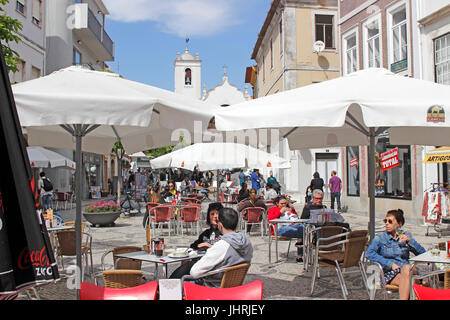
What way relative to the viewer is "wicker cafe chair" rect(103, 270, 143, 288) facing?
away from the camera

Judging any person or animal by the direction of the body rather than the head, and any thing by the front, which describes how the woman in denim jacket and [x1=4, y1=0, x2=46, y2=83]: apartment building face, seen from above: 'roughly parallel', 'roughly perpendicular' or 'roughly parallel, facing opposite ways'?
roughly perpendicular

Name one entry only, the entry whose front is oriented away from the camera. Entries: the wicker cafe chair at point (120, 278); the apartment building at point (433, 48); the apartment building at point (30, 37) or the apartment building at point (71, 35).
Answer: the wicker cafe chair

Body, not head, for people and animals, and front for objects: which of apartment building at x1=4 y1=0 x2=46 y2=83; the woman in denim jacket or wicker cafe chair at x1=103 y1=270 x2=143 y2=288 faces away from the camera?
the wicker cafe chair

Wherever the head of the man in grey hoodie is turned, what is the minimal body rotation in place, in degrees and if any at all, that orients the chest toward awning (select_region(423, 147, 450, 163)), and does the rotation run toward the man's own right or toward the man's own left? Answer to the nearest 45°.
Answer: approximately 90° to the man's own right

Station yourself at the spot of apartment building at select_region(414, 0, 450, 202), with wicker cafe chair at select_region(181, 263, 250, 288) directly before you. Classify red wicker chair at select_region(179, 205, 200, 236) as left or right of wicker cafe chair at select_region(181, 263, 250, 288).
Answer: right

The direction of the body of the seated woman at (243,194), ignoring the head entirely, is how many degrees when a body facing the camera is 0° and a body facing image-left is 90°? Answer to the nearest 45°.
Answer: approximately 45°

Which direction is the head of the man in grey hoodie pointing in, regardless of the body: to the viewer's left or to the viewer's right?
to the viewer's left

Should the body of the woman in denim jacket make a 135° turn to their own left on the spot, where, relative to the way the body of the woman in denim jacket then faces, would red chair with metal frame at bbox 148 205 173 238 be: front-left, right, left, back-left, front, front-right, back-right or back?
left

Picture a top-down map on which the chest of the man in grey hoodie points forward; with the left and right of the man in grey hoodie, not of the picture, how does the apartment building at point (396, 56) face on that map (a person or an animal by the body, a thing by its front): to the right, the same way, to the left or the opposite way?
to the left

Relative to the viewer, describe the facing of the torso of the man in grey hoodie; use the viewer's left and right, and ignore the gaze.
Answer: facing away from the viewer and to the left of the viewer

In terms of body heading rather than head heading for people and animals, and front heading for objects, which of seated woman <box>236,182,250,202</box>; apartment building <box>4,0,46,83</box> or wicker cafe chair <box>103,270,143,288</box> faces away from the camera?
the wicker cafe chair

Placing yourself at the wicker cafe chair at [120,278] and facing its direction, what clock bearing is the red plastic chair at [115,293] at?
The red plastic chair is roughly at 6 o'clock from the wicker cafe chair.

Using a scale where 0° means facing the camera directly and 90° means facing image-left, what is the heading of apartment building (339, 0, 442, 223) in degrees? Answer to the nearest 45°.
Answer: approximately 45°
